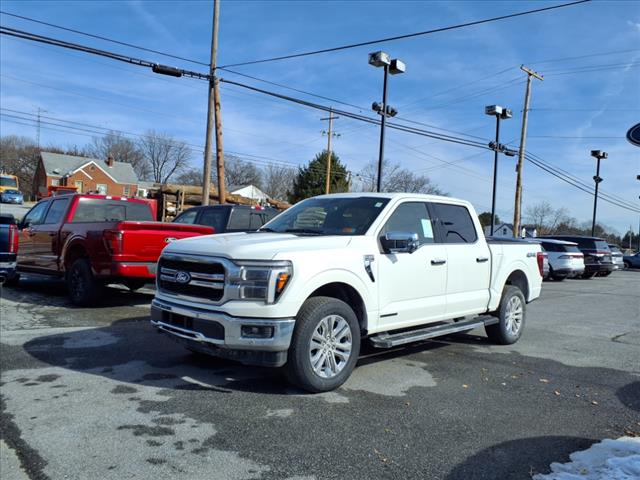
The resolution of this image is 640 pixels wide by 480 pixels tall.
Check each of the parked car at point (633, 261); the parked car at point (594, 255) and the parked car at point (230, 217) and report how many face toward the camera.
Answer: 0

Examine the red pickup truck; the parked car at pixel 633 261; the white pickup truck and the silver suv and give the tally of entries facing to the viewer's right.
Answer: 0

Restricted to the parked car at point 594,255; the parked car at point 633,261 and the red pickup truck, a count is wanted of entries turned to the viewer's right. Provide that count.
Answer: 0

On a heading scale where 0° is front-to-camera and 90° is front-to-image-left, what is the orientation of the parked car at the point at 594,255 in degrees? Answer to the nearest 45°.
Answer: approximately 135°

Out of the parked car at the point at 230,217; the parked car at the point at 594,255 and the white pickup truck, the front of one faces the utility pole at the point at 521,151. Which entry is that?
the parked car at the point at 594,255

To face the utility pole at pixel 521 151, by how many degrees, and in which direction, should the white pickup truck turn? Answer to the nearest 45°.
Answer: approximately 135° to its right

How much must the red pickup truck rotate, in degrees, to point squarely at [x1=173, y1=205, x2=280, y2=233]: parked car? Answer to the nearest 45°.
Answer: approximately 90° to its right

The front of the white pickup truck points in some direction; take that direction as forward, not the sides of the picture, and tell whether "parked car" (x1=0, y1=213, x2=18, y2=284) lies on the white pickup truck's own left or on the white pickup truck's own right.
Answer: on the white pickup truck's own right

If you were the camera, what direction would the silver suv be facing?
facing away from the viewer and to the left of the viewer

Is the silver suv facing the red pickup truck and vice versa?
no

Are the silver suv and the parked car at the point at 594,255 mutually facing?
no

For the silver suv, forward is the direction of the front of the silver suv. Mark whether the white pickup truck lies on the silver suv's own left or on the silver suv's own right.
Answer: on the silver suv's own left

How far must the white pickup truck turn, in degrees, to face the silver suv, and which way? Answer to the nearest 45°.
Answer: approximately 180°
